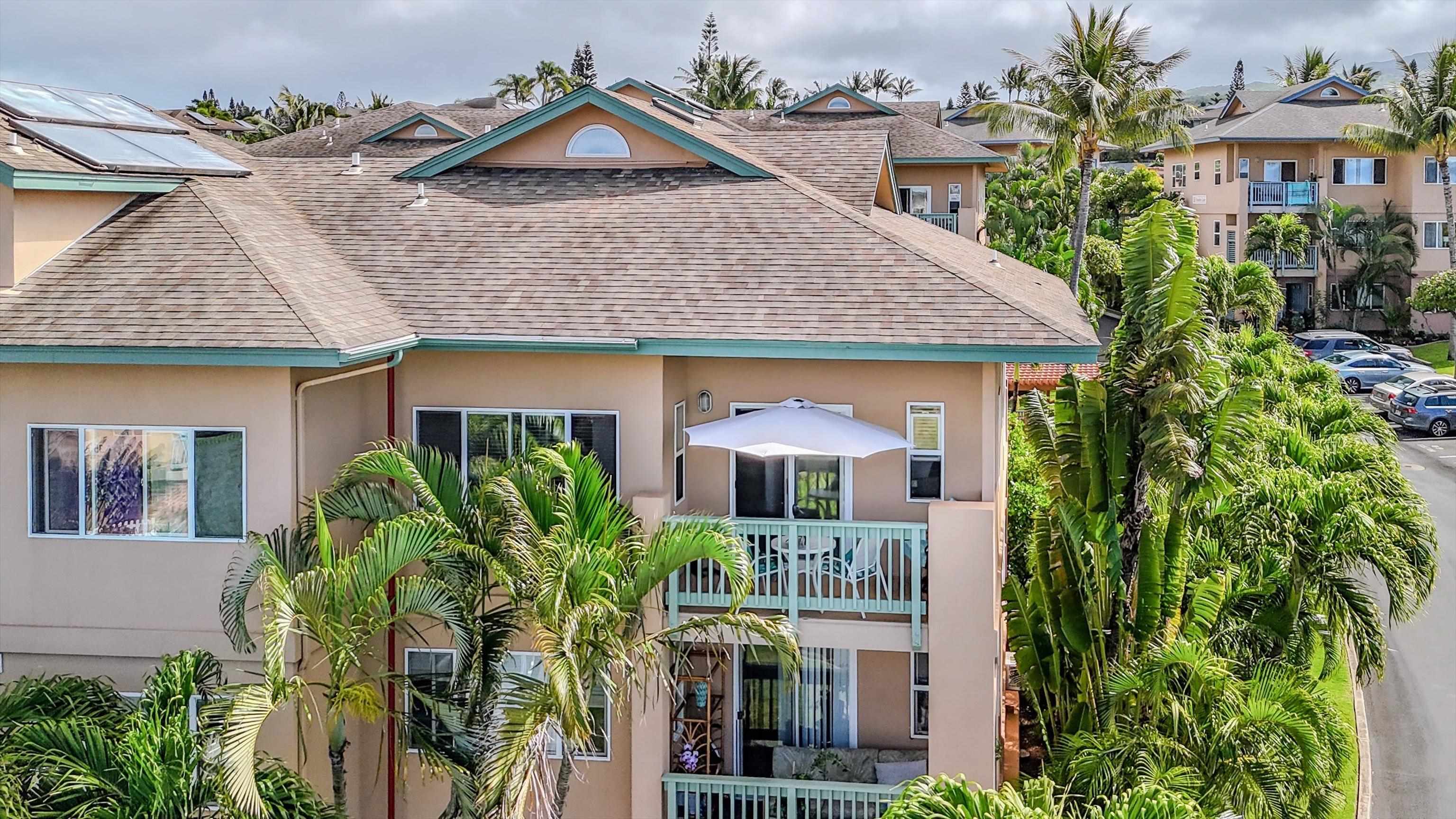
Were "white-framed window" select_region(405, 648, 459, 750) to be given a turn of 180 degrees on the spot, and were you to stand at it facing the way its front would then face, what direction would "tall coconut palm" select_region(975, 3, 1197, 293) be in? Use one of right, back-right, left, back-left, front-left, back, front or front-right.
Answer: front-right

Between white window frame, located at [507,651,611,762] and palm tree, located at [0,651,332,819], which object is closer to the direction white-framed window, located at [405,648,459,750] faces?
the palm tree

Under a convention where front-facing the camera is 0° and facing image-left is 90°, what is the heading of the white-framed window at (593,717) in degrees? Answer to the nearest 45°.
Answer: approximately 0°

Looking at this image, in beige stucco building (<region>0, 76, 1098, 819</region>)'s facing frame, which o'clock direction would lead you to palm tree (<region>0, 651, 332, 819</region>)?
The palm tree is roughly at 2 o'clock from the beige stucco building.

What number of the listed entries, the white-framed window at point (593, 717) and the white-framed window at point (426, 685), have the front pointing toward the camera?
2

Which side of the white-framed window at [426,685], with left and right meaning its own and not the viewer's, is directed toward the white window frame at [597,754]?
left

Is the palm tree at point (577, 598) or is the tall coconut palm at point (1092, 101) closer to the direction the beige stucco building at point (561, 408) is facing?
the palm tree

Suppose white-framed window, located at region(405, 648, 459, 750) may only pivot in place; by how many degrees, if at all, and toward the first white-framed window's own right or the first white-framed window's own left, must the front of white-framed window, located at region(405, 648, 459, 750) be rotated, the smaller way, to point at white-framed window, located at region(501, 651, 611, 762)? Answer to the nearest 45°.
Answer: approximately 90° to the first white-framed window's own left
